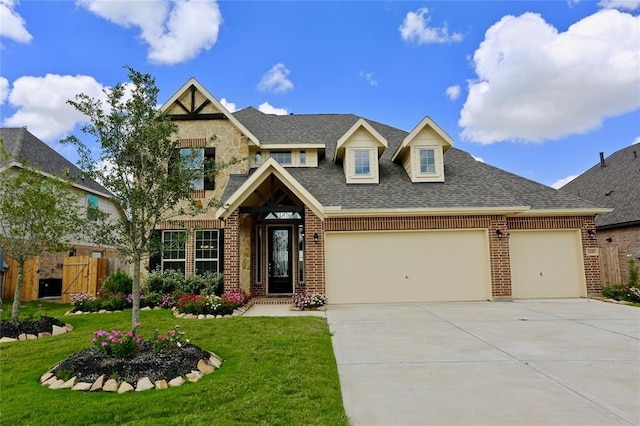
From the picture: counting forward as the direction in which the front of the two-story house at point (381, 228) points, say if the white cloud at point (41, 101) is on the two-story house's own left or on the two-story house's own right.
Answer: on the two-story house's own right

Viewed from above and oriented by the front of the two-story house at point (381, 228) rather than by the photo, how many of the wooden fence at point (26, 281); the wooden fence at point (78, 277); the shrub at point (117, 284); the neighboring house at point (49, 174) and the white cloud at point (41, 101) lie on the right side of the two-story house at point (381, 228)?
5

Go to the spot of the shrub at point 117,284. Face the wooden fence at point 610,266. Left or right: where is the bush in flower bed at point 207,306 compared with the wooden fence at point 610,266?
right

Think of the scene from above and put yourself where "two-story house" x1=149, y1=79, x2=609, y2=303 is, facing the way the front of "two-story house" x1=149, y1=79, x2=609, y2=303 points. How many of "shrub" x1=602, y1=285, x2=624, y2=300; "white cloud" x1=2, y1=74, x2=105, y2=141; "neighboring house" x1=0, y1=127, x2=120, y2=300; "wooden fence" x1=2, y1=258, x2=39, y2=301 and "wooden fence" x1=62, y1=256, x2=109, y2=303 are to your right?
4

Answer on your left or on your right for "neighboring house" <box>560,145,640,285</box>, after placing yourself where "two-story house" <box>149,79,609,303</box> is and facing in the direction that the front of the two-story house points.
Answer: on your left

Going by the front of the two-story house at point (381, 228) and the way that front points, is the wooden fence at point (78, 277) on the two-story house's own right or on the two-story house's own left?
on the two-story house's own right

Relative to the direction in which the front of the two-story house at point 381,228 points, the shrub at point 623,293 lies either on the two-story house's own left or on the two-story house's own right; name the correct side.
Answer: on the two-story house's own left

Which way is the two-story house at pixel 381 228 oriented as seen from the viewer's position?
toward the camera

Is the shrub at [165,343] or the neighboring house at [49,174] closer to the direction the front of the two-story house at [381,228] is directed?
the shrub

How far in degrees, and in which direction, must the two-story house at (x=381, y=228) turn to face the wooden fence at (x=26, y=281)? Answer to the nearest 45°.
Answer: approximately 90° to its right

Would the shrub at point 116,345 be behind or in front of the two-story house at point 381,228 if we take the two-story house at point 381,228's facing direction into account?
in front

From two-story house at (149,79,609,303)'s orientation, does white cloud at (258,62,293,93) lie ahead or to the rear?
to the rear

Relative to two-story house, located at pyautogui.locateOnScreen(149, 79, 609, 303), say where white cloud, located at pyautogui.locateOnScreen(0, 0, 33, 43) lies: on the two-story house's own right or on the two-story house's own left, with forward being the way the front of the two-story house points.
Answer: on the two-story house's own right

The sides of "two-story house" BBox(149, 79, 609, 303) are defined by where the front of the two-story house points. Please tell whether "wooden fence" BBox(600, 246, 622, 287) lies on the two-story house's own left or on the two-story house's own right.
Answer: on the two-story house's own left
